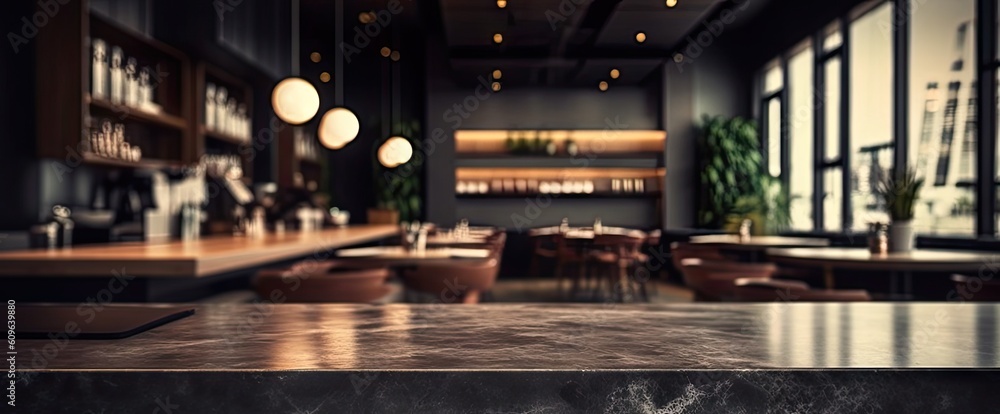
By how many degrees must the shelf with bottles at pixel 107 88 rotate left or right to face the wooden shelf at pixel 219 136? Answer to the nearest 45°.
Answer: approximately 90° to its left

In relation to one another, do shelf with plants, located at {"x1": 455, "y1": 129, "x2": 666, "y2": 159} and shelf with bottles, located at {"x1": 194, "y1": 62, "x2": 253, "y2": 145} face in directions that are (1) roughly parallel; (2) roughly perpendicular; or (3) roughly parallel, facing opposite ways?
roughly perpendicular

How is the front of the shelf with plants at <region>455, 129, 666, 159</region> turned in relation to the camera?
facing the viewer

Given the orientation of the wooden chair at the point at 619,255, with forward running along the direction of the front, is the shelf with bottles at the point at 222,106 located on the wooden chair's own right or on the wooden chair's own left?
on the wooden chair's own left

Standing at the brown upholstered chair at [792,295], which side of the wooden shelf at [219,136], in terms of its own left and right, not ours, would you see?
front

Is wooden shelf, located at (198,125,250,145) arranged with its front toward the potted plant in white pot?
yes

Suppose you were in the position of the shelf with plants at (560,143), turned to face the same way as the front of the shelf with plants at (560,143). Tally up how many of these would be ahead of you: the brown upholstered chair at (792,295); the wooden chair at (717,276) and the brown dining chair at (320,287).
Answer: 3

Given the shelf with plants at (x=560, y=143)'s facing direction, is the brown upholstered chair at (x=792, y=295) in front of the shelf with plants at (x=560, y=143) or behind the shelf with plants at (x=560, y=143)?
in front

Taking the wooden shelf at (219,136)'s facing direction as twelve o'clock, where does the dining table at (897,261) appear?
The dining table is roughly at 12 o'clock from the wooden shelf.

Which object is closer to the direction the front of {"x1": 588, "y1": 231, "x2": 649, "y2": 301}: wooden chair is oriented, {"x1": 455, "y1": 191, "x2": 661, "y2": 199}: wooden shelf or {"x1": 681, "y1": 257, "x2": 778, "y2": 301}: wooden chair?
the wooden shelf

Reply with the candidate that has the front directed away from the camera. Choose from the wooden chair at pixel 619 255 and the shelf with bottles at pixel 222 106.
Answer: the wooden chair

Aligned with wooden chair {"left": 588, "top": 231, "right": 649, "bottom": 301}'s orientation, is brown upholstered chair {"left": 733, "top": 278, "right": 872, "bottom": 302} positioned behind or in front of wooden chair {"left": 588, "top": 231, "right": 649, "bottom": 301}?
behind

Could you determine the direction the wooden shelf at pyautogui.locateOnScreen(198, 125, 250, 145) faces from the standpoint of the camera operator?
facing the viewer and to the right of the viewer

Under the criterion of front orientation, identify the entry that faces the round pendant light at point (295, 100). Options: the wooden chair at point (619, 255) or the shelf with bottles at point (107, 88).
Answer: the shelf with bottles

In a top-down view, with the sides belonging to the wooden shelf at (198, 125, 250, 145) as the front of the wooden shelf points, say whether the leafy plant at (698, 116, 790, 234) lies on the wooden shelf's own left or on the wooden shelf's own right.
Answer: on the wooden shelf's own left

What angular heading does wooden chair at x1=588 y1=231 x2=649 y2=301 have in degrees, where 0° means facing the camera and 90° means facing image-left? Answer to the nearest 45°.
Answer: approximately 180°

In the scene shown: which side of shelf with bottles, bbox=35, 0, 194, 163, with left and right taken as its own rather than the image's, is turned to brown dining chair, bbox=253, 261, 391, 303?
front
